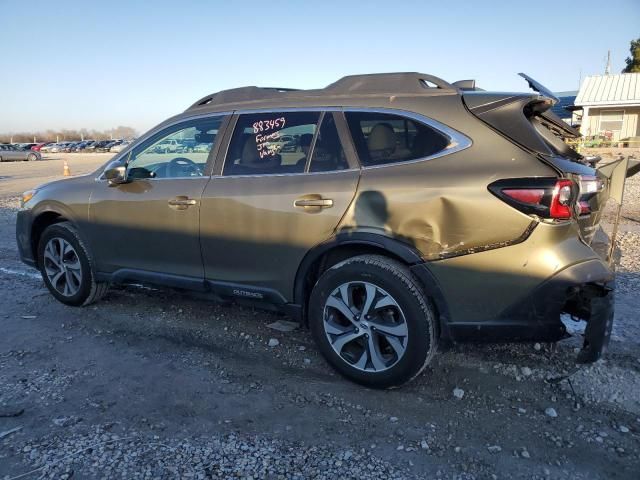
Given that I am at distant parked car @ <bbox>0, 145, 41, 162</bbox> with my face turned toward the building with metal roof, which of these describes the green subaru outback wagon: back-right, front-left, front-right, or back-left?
front-right

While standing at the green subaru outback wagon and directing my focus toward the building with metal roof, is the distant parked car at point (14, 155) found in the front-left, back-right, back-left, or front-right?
front-left
